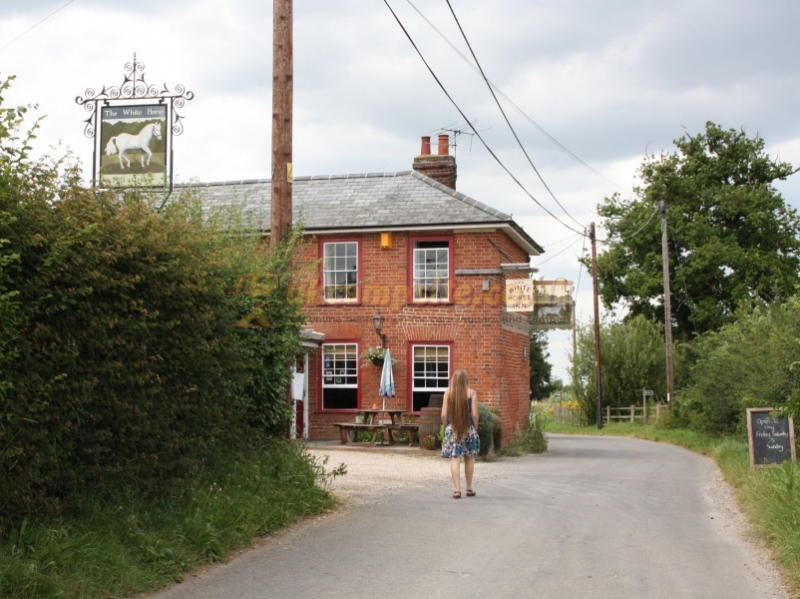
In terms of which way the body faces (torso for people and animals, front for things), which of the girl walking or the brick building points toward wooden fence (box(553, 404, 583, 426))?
the girl walking

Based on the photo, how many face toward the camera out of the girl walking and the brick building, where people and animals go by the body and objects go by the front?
1

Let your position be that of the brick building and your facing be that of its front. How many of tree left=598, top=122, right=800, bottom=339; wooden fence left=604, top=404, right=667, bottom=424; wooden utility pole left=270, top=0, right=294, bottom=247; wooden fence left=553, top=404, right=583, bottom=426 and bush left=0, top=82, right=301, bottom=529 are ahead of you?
2

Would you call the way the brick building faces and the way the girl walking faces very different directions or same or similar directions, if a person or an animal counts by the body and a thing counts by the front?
very different directions

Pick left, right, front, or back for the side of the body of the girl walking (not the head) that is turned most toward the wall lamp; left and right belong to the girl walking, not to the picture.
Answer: front

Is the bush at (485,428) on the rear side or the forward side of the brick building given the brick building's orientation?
on the forward side

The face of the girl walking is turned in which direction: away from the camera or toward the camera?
away from the camera

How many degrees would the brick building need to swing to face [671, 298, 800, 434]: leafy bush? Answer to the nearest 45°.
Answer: approximately 45° to its left

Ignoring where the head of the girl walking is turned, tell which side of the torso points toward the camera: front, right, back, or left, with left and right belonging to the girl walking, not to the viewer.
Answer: back

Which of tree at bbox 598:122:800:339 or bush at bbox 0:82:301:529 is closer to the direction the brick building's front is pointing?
the bush

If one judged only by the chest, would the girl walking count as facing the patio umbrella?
yes

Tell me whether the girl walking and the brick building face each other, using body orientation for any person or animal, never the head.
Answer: yes

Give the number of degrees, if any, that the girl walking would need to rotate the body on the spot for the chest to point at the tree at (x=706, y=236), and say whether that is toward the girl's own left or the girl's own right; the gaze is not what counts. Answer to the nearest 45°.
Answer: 0° — they already face it

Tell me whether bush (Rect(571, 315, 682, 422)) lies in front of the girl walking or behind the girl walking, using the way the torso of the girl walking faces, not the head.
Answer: in front

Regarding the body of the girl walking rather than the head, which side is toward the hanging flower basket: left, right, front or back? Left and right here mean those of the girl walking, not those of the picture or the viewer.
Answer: front

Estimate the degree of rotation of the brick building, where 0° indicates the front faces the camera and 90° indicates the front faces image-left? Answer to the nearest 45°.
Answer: approximately 0°

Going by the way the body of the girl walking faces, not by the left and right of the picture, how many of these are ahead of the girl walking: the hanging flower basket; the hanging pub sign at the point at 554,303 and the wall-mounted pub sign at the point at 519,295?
3
